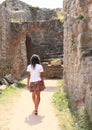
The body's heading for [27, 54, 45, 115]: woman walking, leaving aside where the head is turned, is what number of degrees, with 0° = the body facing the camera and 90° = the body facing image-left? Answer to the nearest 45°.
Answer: approximately 180°
